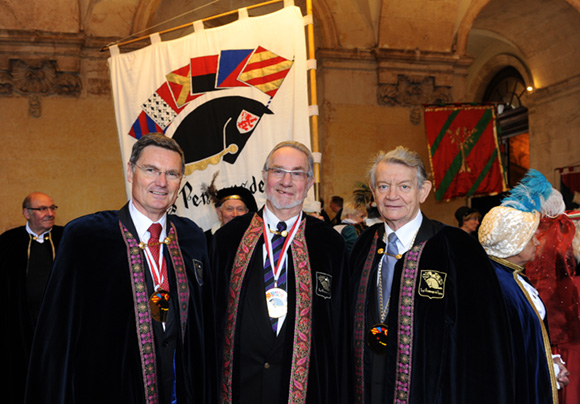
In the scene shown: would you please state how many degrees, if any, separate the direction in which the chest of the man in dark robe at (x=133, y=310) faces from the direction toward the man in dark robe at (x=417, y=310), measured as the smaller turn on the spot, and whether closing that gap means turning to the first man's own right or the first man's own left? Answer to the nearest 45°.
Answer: approximately 45° to the first man's own left

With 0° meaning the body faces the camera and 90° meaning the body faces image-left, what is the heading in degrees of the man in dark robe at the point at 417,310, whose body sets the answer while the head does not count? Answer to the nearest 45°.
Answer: approximately 45°

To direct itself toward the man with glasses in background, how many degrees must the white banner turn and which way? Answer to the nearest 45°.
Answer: approximately 90° to its right

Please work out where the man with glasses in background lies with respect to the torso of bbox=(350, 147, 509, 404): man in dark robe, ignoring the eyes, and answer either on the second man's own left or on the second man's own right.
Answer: on the second man's own right
